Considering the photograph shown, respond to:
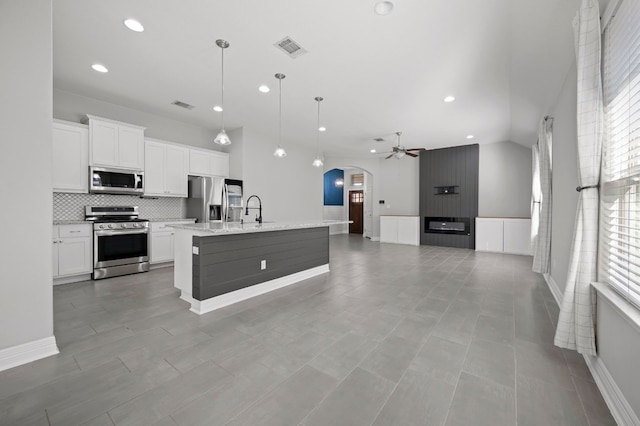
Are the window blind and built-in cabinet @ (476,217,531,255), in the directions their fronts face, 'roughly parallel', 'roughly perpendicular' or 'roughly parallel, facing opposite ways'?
roughly perpendicular

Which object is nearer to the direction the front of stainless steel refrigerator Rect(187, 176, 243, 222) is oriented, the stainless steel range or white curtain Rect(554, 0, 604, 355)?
the white curtain

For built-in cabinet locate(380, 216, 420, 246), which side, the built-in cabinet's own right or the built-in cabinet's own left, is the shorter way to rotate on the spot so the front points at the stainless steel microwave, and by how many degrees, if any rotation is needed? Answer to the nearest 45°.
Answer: approximately 45° to the built-in cabinet's own right

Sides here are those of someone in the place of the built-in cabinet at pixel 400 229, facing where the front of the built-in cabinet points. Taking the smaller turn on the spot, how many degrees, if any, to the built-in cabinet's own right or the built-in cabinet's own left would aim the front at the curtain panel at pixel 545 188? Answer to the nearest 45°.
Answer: approximately 45° to the built-in cabinet's own left

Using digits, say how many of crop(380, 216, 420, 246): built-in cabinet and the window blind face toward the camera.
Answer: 1

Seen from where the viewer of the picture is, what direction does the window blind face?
facing to the left of the viewer
